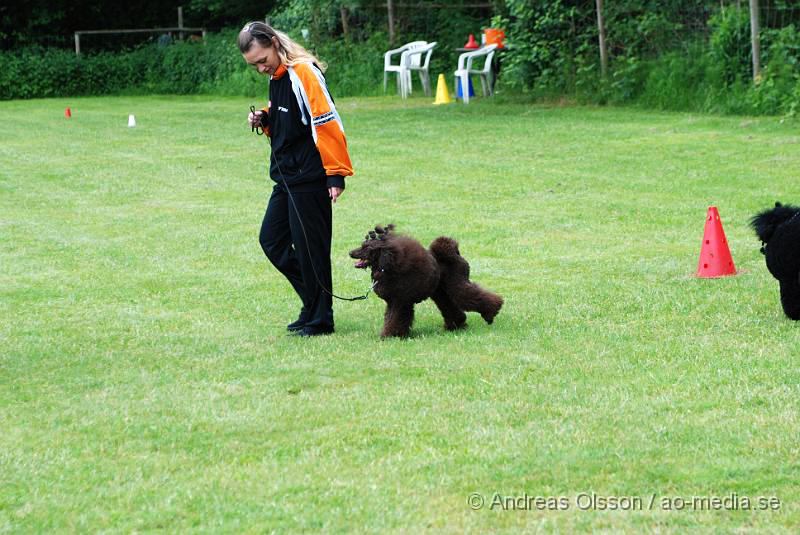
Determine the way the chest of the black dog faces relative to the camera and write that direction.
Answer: to the viewer's left

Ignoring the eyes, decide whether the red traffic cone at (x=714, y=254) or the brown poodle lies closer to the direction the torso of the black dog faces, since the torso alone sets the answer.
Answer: the brown poodle

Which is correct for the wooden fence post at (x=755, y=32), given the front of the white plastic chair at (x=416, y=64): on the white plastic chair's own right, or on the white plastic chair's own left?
on the white plastic chair's own left

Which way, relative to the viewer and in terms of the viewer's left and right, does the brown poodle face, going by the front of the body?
facing to the left of the viewer
